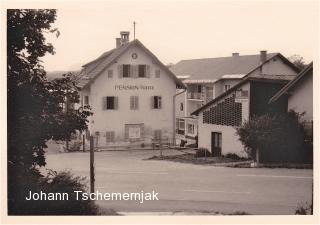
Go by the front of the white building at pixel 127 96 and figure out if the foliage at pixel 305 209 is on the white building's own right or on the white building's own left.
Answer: on the white building's own left

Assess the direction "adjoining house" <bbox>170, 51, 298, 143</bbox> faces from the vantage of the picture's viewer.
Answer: facing the viewer and to the left of the viewer

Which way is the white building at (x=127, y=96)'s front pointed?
toward the camera

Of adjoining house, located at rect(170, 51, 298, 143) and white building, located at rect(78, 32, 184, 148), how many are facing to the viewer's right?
0

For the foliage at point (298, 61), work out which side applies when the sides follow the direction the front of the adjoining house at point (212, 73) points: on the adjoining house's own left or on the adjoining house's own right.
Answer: on the adjoining house's own left

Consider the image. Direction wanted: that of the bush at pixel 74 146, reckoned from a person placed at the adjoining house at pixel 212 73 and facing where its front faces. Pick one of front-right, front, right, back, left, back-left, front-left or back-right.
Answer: front
